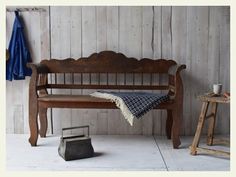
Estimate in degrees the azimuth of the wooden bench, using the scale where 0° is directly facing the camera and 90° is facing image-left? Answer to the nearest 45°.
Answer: approximately 0°
